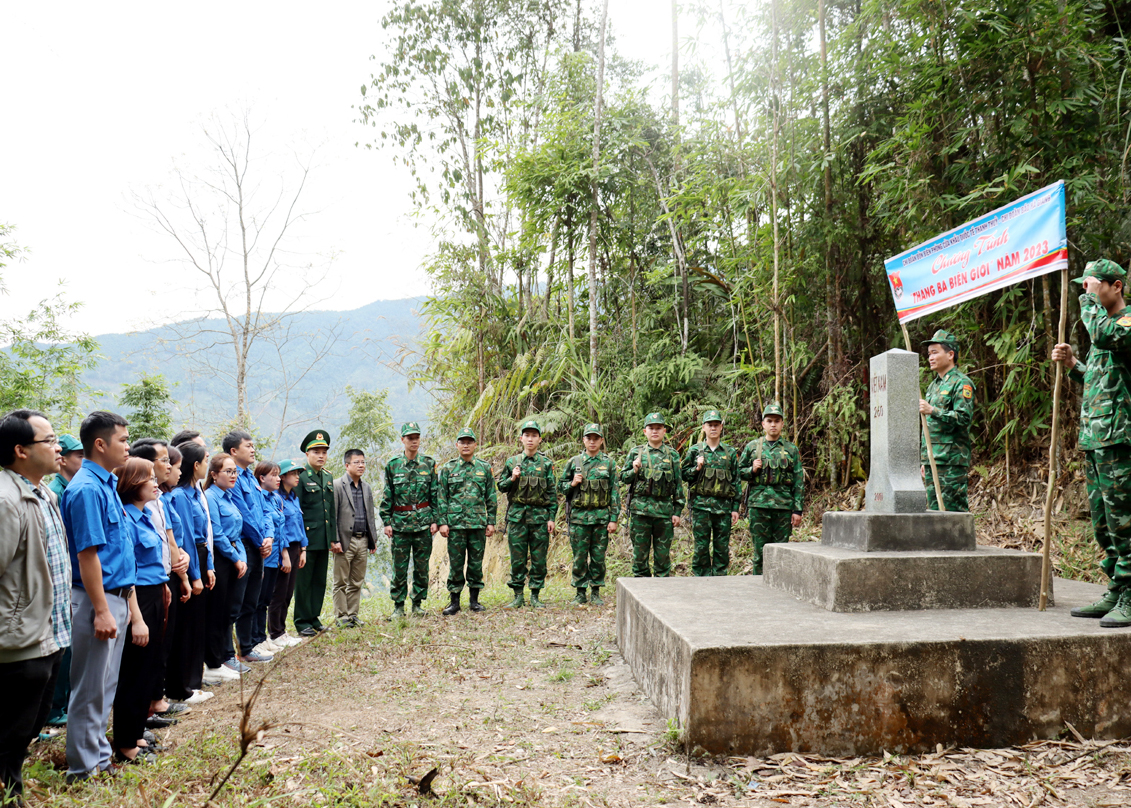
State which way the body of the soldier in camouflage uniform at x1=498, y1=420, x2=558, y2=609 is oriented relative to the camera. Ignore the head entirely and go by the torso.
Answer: toward the camera

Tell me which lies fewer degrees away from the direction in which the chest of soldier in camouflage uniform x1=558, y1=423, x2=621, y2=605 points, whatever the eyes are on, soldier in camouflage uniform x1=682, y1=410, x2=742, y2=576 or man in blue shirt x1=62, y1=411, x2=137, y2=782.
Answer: the man in blue shirt

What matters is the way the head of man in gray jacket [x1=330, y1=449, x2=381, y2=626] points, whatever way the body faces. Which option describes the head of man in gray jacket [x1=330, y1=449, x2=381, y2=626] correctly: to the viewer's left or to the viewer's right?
to the viewer's right

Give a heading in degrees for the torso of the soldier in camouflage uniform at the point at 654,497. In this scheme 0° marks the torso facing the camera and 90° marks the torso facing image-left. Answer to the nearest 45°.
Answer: approximately 0°

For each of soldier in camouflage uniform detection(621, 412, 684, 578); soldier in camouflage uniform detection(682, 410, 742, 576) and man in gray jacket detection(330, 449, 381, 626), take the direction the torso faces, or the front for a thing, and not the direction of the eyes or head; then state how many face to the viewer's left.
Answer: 0

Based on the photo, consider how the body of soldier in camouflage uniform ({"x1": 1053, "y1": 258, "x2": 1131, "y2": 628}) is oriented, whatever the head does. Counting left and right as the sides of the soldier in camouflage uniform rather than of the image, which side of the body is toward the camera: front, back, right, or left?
left

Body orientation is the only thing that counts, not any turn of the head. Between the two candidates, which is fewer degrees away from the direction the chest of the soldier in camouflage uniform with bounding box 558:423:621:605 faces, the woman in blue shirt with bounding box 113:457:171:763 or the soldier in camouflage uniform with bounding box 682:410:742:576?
the woman in blue shirt

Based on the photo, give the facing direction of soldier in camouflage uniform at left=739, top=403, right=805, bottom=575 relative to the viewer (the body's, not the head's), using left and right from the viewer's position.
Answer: facing the viewer

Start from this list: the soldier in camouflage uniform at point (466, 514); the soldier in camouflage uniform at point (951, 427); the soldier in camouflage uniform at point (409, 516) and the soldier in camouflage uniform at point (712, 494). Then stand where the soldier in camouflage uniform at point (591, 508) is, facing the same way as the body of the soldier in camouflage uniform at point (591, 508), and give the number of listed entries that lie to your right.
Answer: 2

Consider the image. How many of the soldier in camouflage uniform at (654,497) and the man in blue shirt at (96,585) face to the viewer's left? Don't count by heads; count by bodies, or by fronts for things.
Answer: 0

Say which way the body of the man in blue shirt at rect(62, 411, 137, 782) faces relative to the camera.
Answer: to the viewer's right

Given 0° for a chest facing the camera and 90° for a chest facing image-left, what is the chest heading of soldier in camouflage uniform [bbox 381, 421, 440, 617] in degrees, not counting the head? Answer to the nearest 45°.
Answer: approximately 0°

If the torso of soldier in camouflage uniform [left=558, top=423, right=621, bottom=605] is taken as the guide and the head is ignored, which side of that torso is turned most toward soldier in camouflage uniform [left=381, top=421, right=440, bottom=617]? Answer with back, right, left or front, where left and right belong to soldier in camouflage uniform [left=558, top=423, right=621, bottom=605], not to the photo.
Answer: right

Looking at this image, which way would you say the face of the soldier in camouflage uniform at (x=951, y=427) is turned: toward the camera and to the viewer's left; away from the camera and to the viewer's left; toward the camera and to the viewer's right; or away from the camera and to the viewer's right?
toward the camera and to the viewer's left

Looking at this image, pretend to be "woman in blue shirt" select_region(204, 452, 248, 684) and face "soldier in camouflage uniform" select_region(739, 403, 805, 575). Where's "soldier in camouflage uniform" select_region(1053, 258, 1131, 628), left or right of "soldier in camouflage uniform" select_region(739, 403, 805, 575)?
right
